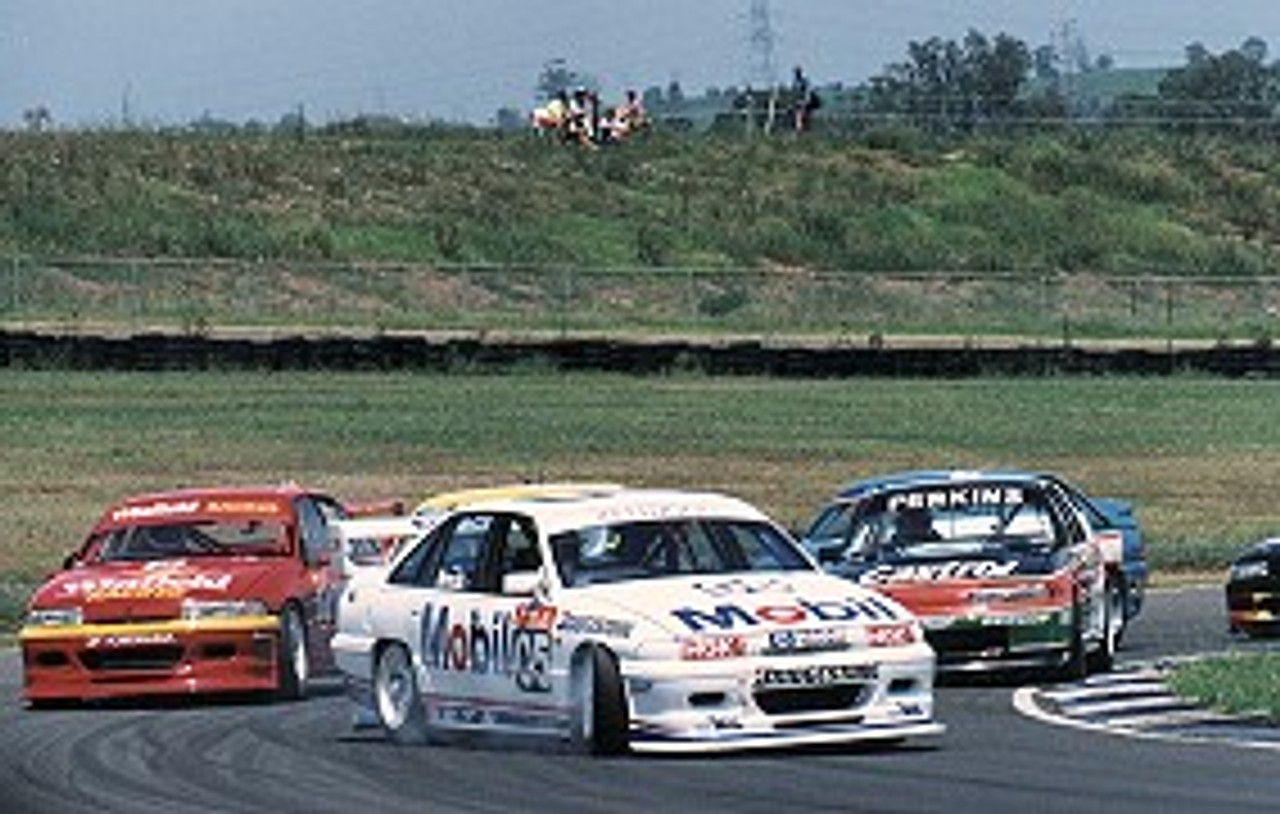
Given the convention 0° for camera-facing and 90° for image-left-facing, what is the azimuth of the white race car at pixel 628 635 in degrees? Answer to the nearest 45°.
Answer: approximately 315°

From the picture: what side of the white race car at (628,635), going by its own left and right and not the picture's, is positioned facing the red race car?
back
